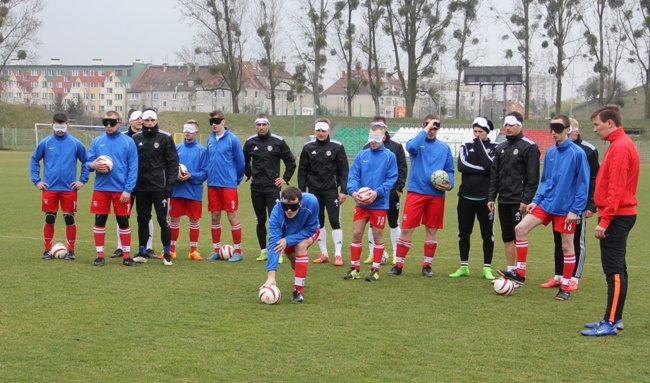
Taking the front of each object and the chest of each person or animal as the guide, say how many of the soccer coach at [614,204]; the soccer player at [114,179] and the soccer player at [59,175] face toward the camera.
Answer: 2

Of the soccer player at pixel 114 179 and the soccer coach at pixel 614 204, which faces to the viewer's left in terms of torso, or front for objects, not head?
the soccer coach at pixel 614 204

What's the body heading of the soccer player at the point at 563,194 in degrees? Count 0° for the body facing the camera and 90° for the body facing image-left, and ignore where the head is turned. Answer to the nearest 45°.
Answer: approximately 45°

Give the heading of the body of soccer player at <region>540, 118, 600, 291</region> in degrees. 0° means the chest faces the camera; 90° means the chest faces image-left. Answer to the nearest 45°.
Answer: approximately 45°

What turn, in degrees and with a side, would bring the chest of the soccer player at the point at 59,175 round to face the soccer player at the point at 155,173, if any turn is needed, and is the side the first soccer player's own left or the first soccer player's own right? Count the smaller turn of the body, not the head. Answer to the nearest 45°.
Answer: approximately 45° to the first soccer player's own left

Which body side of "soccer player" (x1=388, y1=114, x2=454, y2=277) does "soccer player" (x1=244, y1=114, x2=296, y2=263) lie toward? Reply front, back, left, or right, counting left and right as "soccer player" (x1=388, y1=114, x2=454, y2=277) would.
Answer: right

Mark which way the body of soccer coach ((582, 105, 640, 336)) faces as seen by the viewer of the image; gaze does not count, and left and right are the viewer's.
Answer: facing to the left of the viewer
